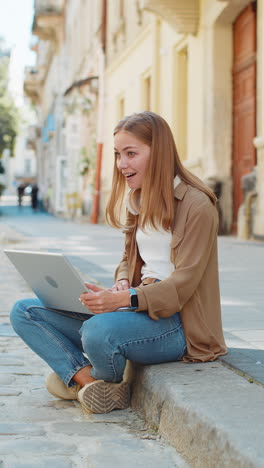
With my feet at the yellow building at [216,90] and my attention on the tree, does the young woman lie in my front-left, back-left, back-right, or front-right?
back-left

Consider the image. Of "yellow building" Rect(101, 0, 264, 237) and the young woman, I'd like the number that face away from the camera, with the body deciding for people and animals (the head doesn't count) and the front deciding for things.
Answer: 0

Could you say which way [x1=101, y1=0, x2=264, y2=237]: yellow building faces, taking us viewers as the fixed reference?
facing the viewer and to the left of the viewer

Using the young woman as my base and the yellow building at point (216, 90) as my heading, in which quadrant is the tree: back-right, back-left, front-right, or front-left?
front-left

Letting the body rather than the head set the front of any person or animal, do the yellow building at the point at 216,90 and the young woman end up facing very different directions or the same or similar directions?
same or similar directions

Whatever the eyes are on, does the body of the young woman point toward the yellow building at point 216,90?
no

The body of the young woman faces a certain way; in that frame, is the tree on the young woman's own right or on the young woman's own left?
on the young woman's own right

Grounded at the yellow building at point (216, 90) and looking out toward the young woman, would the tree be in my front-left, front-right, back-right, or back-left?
back-right

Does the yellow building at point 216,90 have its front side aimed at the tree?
no

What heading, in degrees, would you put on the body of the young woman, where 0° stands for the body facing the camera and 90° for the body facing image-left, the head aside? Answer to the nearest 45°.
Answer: approximately 45°

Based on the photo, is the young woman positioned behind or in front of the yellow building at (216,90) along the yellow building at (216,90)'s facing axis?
in front

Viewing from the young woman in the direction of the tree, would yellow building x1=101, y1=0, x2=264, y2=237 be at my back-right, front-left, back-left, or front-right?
front-right
